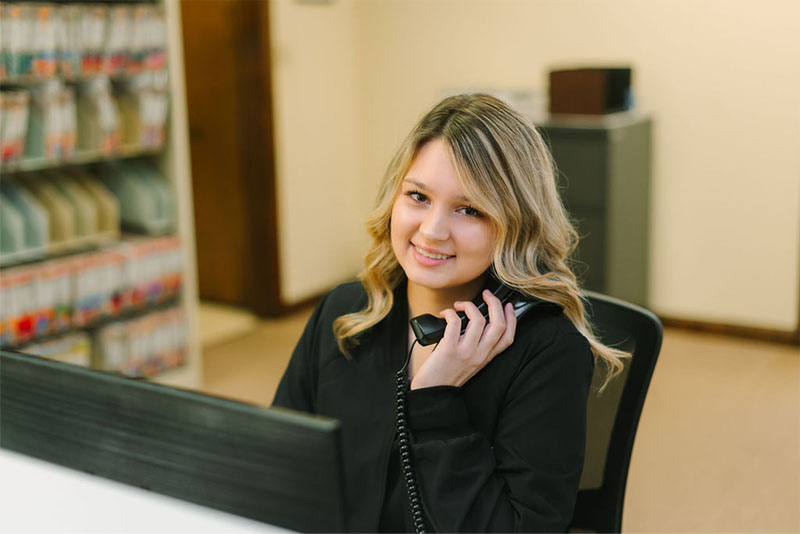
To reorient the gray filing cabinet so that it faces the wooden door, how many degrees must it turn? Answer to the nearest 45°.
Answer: approximately 45° to its right

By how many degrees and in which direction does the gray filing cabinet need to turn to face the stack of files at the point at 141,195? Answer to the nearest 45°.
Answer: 0° — it already faces it

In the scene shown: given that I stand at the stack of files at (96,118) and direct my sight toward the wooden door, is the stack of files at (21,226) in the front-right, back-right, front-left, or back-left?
back-left

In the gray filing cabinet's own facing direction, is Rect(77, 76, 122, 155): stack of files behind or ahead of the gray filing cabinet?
ahead

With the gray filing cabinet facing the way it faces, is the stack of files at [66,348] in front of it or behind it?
in front

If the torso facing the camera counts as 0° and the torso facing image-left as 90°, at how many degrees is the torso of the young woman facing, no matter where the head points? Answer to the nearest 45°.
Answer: approximately 45°

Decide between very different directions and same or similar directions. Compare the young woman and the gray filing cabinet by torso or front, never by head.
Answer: same or similar directions

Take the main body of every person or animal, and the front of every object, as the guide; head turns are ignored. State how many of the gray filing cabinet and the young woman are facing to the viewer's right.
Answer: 0

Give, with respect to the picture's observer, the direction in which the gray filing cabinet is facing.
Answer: facing the viewer and to the left of the viewer
